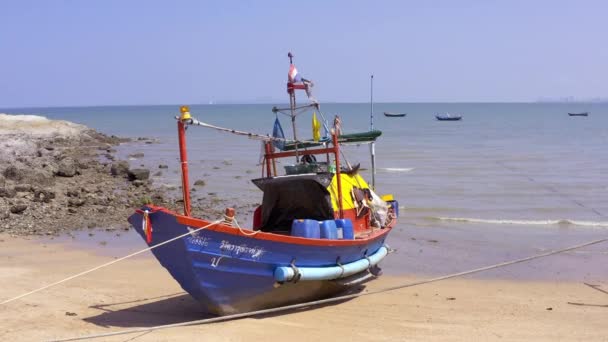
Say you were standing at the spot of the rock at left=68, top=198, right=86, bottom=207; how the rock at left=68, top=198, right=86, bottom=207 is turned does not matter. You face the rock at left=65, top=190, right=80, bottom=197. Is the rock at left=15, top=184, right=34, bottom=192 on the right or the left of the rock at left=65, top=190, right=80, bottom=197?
left

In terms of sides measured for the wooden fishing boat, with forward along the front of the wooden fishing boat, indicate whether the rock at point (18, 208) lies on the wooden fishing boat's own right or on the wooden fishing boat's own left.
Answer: on the wooden fishing boat's own right

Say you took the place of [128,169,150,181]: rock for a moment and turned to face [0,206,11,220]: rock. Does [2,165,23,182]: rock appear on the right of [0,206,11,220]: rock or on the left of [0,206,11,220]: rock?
right

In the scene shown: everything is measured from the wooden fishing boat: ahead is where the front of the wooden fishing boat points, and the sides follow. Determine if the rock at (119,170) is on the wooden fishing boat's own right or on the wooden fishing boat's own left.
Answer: on the wooden fishing boat's own right

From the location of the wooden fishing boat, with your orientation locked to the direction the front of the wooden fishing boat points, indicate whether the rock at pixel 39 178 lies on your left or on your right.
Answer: on your right
